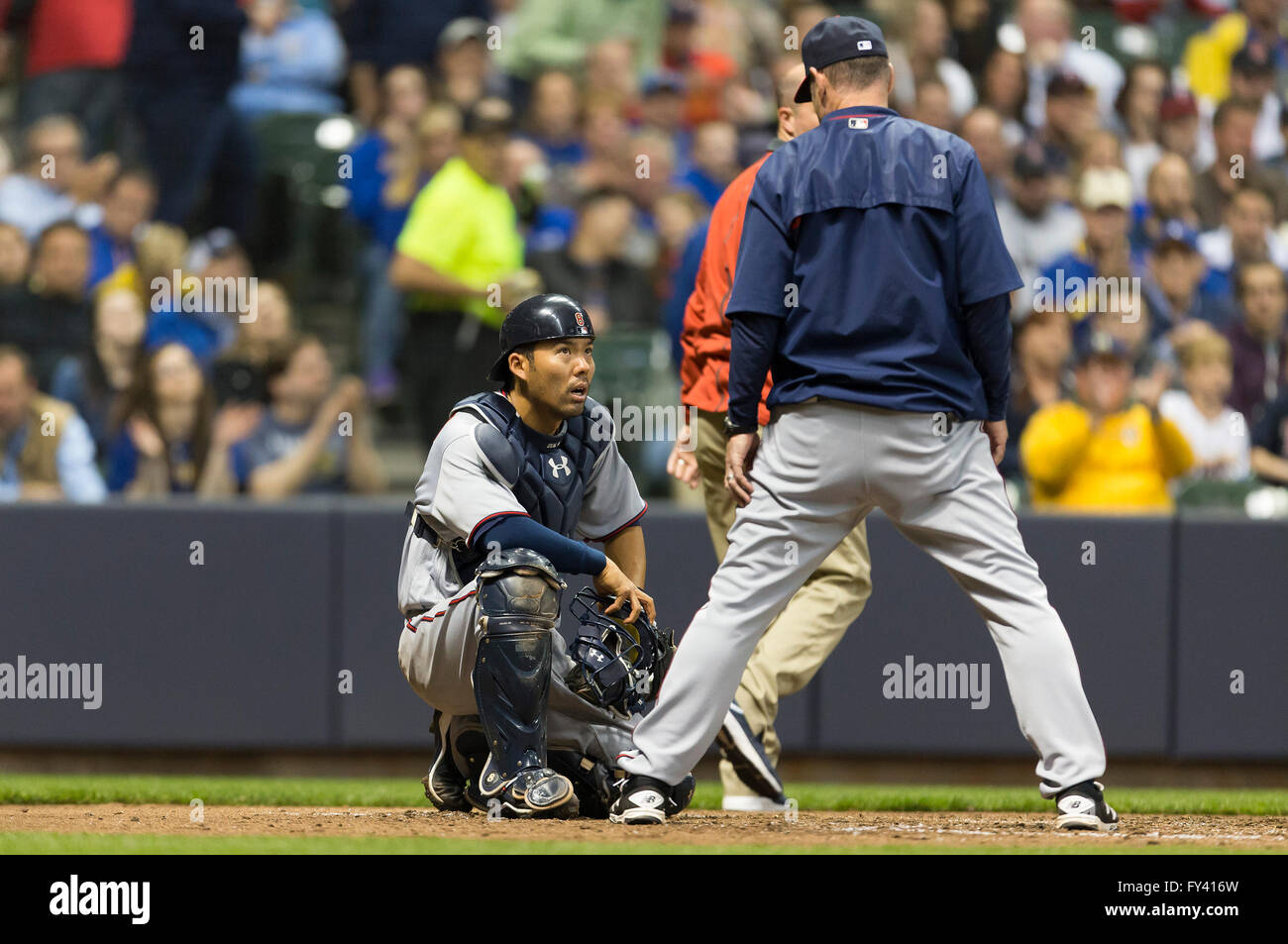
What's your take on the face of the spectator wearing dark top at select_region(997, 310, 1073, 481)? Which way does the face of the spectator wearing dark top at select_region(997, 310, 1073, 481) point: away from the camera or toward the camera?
toward the camera

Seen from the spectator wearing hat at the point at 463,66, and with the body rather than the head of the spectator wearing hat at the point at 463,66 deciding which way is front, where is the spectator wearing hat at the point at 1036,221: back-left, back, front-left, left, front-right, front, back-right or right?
left

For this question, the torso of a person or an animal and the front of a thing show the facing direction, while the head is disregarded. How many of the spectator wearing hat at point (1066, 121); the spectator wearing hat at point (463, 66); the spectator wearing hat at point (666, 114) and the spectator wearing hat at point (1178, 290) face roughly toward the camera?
4

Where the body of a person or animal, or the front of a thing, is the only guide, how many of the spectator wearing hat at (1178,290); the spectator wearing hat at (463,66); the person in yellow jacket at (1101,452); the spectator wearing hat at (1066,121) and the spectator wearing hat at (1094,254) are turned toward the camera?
5

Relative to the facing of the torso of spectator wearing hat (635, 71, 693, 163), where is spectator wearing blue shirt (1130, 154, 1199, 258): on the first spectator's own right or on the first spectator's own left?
on the first spectator's own left

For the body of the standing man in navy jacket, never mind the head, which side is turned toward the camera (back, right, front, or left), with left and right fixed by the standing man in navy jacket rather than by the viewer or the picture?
back

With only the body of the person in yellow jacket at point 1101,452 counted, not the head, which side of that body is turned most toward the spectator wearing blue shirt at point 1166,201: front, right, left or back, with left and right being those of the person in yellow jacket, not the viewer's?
back

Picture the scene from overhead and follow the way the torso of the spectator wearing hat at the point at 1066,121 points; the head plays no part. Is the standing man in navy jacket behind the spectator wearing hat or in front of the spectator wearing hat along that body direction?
in front

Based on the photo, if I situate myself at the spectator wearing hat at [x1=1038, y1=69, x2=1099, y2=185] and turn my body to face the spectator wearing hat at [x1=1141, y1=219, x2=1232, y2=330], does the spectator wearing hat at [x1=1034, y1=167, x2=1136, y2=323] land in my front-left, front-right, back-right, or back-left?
front-right

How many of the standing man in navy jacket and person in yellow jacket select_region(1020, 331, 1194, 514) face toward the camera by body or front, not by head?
1

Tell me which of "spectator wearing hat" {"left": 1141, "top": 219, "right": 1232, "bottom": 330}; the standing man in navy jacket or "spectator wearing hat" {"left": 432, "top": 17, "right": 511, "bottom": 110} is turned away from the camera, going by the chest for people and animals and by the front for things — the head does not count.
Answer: the standing man in navy jacket

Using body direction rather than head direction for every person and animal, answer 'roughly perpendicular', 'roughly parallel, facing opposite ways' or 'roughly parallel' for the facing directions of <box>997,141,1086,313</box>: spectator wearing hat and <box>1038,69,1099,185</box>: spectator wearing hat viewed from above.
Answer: roughly parallel

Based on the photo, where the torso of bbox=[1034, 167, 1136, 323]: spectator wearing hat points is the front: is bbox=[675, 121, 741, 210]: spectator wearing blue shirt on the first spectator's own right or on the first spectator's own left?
on the first spectator's own right

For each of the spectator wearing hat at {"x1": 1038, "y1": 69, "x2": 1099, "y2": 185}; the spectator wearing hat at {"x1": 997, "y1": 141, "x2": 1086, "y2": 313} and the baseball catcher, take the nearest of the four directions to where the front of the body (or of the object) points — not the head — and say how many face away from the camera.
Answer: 0

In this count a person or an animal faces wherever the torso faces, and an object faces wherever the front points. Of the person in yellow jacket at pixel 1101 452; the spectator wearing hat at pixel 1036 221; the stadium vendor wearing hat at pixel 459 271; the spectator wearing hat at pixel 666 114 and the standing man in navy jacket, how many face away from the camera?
1

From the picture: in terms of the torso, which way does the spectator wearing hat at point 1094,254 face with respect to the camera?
toward the camera

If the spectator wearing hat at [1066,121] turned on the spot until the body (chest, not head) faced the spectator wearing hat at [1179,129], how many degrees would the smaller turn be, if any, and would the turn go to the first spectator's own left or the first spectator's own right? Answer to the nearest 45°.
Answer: approximately 135° to the first spectator's own left

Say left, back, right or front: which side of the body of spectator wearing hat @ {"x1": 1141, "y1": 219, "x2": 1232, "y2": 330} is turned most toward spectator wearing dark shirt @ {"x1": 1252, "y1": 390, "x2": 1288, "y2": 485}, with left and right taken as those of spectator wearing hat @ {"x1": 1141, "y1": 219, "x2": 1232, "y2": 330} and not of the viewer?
front
